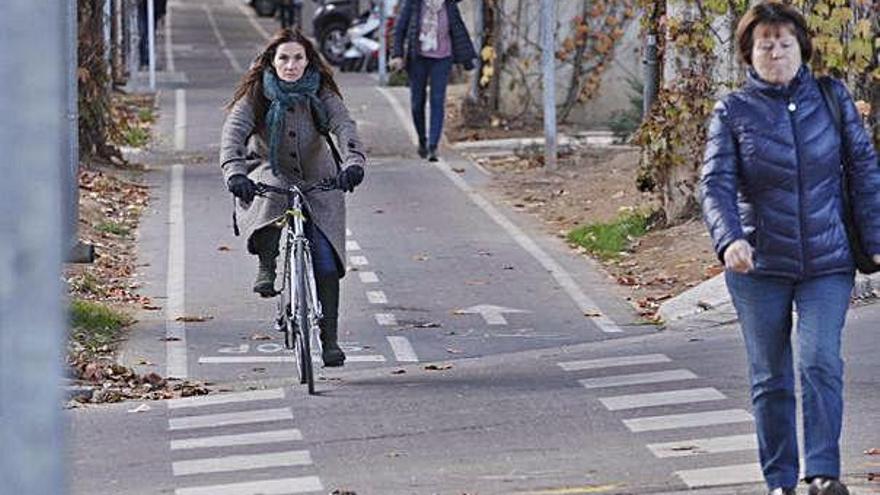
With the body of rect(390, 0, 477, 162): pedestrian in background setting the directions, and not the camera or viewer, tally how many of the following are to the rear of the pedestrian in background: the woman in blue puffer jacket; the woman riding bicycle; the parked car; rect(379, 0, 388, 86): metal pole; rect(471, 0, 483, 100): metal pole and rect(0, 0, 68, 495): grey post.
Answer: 3

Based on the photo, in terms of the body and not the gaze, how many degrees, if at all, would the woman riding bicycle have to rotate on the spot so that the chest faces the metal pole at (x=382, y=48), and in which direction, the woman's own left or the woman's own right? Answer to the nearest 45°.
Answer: approximately 180°

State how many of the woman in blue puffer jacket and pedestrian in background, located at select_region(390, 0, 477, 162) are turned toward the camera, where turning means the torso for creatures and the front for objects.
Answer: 2

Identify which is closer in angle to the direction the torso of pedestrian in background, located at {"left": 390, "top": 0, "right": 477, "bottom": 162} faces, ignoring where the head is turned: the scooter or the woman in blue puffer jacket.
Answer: the woman in blue puffer jacket

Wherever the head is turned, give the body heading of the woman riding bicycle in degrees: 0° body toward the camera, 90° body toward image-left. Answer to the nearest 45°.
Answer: approximately 0°

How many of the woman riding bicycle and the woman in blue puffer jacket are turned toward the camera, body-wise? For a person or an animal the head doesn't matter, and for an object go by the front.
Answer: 2

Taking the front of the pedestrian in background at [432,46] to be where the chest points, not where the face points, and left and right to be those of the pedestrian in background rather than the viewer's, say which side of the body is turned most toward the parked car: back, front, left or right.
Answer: back

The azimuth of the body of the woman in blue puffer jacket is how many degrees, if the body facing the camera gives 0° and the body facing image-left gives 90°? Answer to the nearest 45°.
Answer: approximately 0°

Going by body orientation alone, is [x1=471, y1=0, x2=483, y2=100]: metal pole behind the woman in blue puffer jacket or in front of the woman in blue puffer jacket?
behind

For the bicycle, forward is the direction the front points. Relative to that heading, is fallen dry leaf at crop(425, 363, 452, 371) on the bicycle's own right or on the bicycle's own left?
on the bicycle's own left

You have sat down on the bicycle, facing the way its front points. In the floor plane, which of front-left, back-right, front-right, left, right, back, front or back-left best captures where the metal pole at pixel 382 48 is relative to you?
back

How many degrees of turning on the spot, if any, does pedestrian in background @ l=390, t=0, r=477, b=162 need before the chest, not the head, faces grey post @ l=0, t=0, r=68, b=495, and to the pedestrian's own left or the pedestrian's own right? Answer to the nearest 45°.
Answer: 0° — they already face it

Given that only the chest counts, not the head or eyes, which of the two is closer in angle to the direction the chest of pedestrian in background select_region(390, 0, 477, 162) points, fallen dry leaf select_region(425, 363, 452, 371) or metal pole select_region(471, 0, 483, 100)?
the fallen dry leaf
